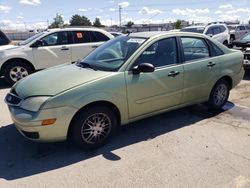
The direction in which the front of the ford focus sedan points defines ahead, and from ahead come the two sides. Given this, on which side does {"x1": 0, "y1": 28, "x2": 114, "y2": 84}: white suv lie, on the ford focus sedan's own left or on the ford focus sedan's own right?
on the ford focus sedan's own right

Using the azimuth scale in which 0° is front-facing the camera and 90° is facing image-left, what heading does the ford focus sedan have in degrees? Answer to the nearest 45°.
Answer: approximately 45°

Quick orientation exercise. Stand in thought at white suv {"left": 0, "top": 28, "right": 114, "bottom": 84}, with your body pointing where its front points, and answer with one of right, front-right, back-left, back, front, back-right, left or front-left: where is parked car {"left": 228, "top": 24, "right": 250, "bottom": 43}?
back-right

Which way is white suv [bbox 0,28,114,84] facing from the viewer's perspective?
to the viewer's left

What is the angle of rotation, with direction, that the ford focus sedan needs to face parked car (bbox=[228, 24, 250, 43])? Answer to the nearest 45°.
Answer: approximately 180°
